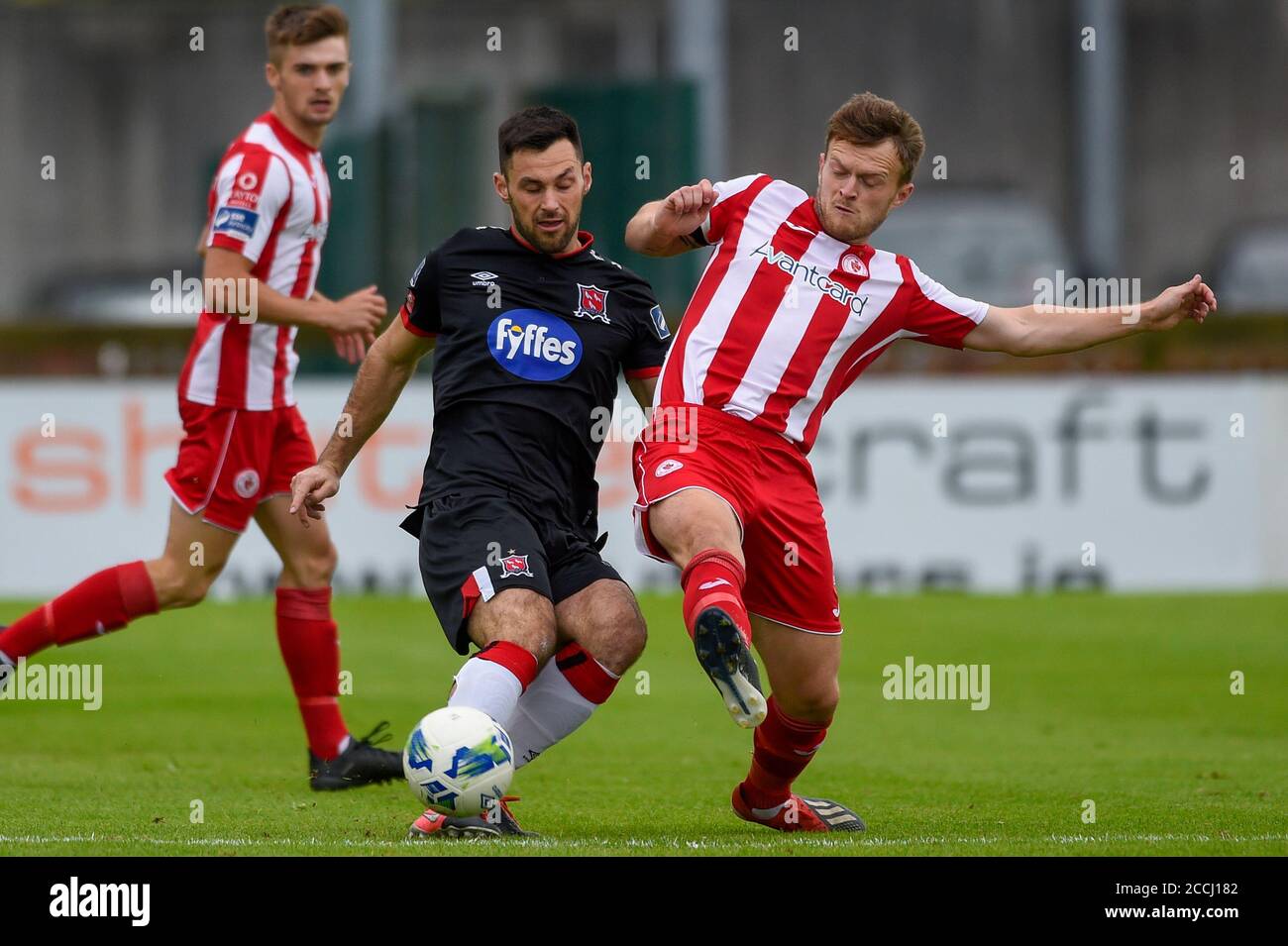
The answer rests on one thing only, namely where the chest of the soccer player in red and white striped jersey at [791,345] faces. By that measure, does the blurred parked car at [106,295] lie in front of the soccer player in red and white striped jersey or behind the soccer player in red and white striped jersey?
behind

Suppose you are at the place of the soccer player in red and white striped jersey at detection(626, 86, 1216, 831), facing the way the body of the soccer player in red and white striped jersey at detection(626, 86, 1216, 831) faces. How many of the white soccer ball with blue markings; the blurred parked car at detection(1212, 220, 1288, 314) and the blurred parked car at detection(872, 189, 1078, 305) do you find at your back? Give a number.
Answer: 2

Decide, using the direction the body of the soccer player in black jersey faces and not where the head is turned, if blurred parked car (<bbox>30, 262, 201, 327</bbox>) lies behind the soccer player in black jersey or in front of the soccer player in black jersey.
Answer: behind

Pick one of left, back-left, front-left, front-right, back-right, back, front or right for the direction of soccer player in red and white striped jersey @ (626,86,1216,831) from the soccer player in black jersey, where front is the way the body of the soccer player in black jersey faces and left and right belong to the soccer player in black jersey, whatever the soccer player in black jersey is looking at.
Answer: left

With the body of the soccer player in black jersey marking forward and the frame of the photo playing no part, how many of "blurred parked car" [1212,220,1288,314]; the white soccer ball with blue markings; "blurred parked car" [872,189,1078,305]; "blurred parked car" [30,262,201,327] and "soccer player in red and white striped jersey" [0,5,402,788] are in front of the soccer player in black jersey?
1

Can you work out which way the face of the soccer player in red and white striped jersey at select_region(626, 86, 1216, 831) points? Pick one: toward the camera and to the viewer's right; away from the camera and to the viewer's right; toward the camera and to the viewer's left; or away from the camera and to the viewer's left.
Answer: toward the camera and to the viewer's left

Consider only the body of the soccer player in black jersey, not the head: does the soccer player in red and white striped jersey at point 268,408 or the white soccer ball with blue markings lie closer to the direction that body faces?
the white soccer ball with blue markings

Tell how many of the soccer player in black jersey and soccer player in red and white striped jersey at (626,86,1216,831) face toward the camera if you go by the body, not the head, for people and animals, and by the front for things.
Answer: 2

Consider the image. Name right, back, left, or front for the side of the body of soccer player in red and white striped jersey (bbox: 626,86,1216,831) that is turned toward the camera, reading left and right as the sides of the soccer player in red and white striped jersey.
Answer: front

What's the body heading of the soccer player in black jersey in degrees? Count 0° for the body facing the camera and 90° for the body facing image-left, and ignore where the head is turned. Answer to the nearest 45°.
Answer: approximately 0°

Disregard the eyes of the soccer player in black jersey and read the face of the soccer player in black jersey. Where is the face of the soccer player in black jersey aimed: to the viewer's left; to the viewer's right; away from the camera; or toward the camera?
toward the camera

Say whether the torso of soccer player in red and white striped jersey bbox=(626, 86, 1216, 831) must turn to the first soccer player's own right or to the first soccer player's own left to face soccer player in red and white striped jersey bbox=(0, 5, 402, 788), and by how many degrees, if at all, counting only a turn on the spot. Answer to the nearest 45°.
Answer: approximately 135° to the first soccer player's own right

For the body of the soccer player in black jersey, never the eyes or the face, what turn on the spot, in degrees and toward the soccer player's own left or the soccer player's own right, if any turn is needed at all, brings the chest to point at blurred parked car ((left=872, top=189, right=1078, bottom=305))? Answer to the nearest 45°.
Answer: approximately 180°

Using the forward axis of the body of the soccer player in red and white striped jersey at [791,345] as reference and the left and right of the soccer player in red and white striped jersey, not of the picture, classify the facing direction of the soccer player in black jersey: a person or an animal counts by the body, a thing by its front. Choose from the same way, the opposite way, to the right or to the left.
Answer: the same way
